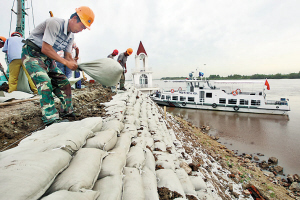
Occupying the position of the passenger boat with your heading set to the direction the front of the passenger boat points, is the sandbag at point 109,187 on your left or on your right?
on your left

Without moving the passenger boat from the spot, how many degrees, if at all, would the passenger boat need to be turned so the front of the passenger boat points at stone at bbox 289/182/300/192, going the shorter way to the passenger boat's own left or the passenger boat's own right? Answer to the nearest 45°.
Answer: approximately 90° to the passenger boat's own left

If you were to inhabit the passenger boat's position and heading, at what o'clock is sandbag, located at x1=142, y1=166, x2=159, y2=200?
The sandbag is roughly at 9 o'clock from the passenger boat.

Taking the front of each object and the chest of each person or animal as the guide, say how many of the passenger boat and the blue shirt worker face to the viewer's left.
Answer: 1

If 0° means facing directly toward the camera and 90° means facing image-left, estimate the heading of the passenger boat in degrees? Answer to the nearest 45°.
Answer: approximately 90°
